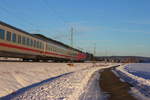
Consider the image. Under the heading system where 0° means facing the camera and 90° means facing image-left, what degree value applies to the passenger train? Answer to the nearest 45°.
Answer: approximately 225°
